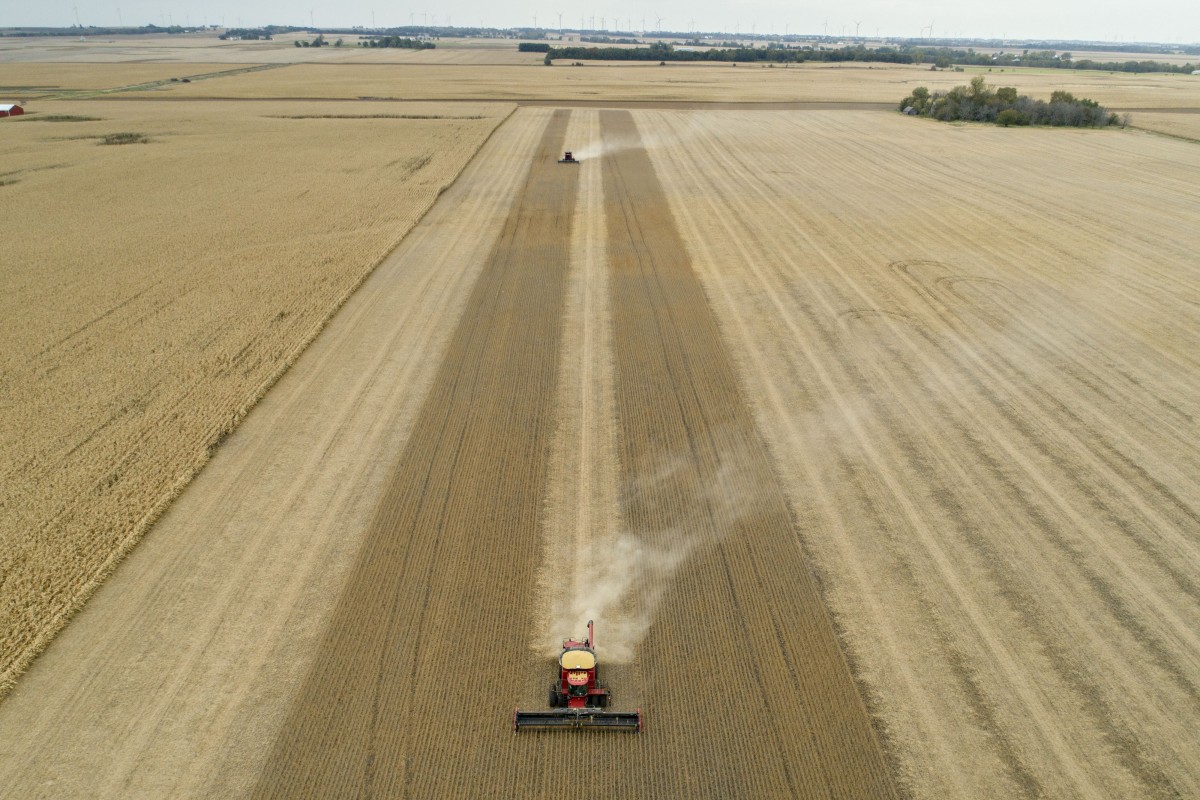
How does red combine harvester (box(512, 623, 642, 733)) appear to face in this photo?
toward the camera
